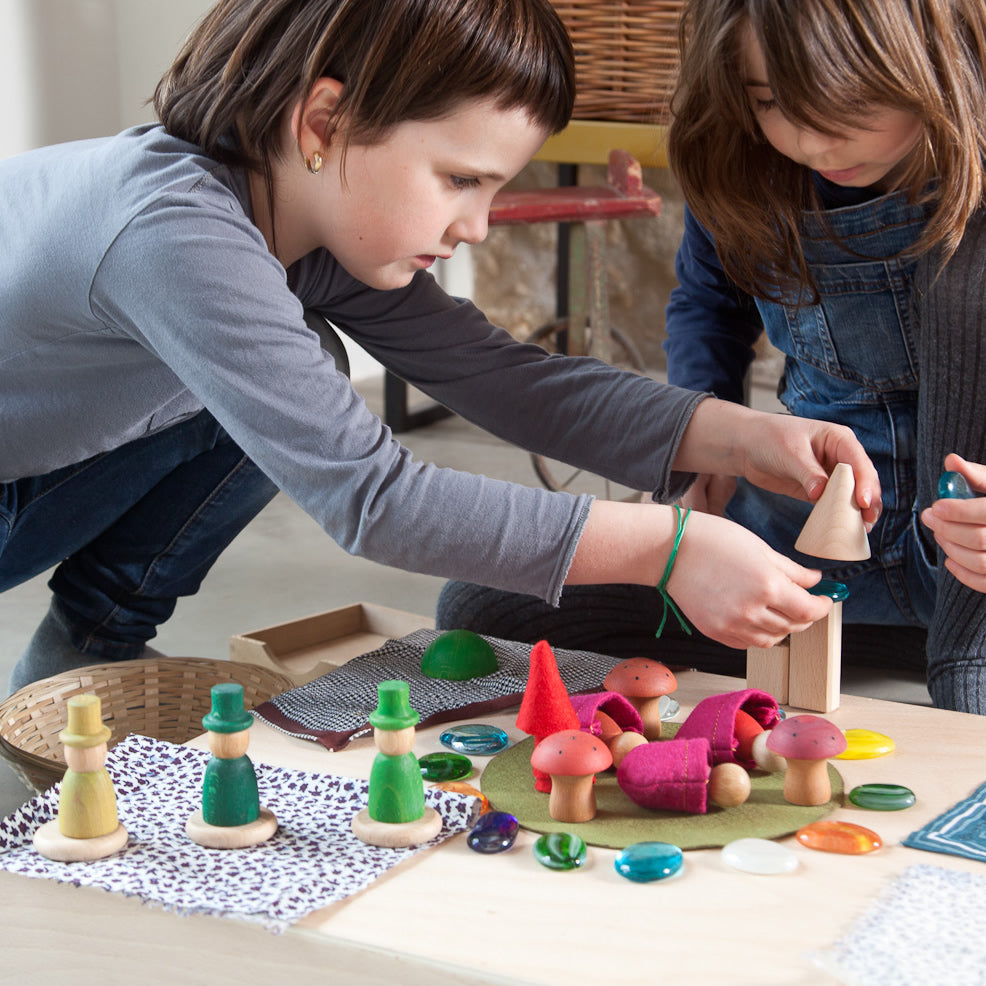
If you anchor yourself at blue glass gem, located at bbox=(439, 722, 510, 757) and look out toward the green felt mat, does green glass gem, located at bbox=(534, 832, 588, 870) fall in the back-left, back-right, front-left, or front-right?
front-right

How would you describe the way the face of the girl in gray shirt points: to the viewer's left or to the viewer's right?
to the viewer's right

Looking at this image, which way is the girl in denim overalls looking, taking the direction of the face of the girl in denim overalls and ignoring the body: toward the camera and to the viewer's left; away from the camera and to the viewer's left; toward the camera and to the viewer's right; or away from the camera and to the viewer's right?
toward the camera and to the viewer's left

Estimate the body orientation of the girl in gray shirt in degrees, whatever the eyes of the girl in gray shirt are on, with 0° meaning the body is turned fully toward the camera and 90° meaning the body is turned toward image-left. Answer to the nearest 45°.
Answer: approximately 270°
